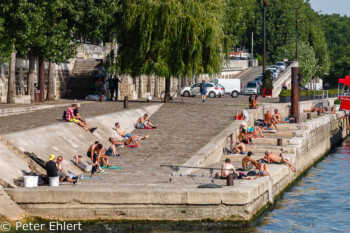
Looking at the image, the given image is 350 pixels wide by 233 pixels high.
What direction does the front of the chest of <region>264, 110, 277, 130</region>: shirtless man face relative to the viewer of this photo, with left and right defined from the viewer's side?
facing the viewer and to the right of the viewer

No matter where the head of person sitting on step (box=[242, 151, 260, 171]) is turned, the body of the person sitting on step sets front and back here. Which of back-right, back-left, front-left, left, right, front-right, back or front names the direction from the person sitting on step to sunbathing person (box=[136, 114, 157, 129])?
back-left

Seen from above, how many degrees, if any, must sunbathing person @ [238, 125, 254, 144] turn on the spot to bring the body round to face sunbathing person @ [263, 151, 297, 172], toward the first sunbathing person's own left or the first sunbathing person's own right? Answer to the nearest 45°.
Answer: approximately 90° to the first sunbathing person's own right

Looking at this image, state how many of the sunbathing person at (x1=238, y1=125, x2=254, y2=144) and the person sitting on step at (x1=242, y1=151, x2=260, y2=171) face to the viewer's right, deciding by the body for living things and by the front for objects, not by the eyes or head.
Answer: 2

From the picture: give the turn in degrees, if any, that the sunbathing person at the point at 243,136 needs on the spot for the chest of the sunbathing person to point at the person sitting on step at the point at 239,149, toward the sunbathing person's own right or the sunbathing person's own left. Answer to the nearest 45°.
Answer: approximately 90° to the sunbathing person's own right

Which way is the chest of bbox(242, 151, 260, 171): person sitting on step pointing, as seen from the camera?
to the viewer's right

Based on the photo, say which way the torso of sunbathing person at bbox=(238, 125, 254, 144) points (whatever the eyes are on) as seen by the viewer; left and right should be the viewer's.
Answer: facing to the right of the viewer
